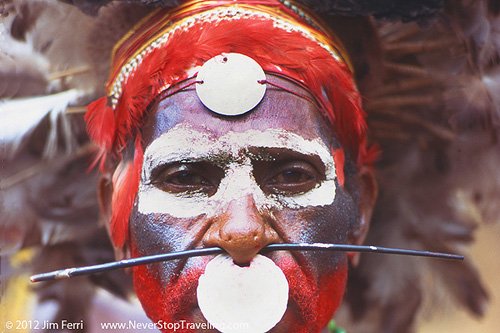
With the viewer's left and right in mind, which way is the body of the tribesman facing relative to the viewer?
facing the viewer
